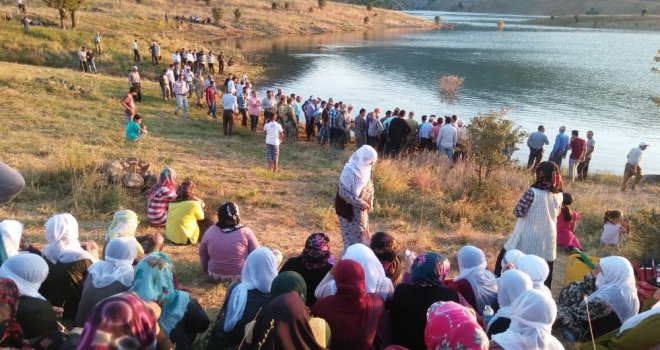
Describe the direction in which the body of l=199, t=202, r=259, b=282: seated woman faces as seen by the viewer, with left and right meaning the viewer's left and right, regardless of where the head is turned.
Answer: facing away from the viewer

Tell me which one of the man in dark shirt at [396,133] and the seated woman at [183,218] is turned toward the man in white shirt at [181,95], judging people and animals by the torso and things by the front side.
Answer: the seated woman

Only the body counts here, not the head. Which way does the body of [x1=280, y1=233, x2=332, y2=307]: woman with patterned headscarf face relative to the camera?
away from the camera

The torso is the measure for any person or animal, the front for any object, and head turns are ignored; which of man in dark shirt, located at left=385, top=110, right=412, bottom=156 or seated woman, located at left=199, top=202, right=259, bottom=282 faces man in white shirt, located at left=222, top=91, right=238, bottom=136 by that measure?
the seated woman

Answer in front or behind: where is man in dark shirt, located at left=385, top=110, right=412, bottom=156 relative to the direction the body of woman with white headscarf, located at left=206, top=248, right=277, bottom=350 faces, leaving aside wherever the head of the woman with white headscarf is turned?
in front

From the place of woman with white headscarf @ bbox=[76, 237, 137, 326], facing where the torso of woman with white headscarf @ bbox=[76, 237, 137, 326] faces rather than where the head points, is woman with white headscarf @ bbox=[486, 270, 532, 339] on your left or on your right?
on your right

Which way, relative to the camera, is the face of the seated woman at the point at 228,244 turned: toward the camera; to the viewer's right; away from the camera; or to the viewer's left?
away from the camera

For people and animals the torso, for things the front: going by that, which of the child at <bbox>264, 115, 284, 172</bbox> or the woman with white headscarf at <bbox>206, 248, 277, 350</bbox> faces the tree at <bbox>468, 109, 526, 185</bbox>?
the woman with white headscarf

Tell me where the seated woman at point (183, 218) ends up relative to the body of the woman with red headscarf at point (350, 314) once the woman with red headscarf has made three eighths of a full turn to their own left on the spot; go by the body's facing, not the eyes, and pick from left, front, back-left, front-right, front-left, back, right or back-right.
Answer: right

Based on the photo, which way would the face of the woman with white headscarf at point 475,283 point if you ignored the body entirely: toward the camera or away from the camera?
away from the camera

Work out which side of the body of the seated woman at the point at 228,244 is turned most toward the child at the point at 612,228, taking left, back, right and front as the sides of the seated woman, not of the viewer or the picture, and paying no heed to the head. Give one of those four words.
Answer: right

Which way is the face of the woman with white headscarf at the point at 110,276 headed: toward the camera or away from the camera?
away from the camera

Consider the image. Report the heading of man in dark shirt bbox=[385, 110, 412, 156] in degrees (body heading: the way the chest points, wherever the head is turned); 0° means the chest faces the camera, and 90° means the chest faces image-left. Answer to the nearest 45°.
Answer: approximately 225°

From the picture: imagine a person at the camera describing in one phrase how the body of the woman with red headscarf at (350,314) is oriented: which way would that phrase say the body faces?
away from the camera

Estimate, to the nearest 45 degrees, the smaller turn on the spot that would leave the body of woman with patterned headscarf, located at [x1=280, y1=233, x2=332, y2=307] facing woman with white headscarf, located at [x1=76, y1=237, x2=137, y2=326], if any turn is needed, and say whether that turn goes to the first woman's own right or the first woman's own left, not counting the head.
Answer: approximately 90° to the first woman's own left
